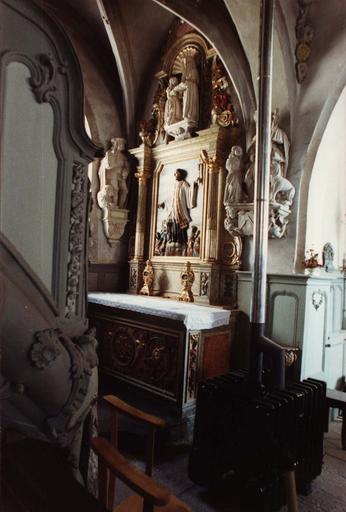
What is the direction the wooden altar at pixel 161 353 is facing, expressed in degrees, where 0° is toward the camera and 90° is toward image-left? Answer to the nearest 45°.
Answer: approximately 45°

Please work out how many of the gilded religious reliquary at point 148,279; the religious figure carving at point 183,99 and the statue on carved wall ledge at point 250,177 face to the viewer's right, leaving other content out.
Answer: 0

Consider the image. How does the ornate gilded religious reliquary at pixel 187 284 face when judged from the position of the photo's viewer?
facing the viewer and to the left of the viewer

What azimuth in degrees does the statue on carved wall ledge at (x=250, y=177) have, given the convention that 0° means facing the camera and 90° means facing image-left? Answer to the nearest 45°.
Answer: approximately 45°

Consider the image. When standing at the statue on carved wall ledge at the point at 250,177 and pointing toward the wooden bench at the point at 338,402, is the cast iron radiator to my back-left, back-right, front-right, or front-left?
front-right

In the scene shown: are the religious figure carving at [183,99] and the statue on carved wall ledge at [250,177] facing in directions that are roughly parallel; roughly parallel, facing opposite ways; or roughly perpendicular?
roughly parallel

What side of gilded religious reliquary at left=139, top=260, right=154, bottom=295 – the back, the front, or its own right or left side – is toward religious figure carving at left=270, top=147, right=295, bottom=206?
left

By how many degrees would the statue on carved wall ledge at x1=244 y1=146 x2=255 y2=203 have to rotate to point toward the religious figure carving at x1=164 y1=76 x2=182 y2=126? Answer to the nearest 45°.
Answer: approximately 90° to its right

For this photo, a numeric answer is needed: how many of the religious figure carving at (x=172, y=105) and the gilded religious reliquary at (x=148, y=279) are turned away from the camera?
0

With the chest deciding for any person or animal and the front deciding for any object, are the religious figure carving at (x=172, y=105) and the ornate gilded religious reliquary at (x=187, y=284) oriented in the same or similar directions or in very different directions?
same or similar directions

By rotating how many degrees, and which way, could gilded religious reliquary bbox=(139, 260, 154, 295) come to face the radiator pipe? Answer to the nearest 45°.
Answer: approximately 90° to its left

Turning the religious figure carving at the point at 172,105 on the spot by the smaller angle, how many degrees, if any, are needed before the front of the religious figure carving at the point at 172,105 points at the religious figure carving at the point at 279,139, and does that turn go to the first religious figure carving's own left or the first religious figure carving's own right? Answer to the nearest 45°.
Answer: approximately 90° to the first religious figure carving's own left

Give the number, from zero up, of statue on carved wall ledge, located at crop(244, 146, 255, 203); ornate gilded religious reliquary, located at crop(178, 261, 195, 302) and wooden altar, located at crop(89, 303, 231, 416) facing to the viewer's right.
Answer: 0
